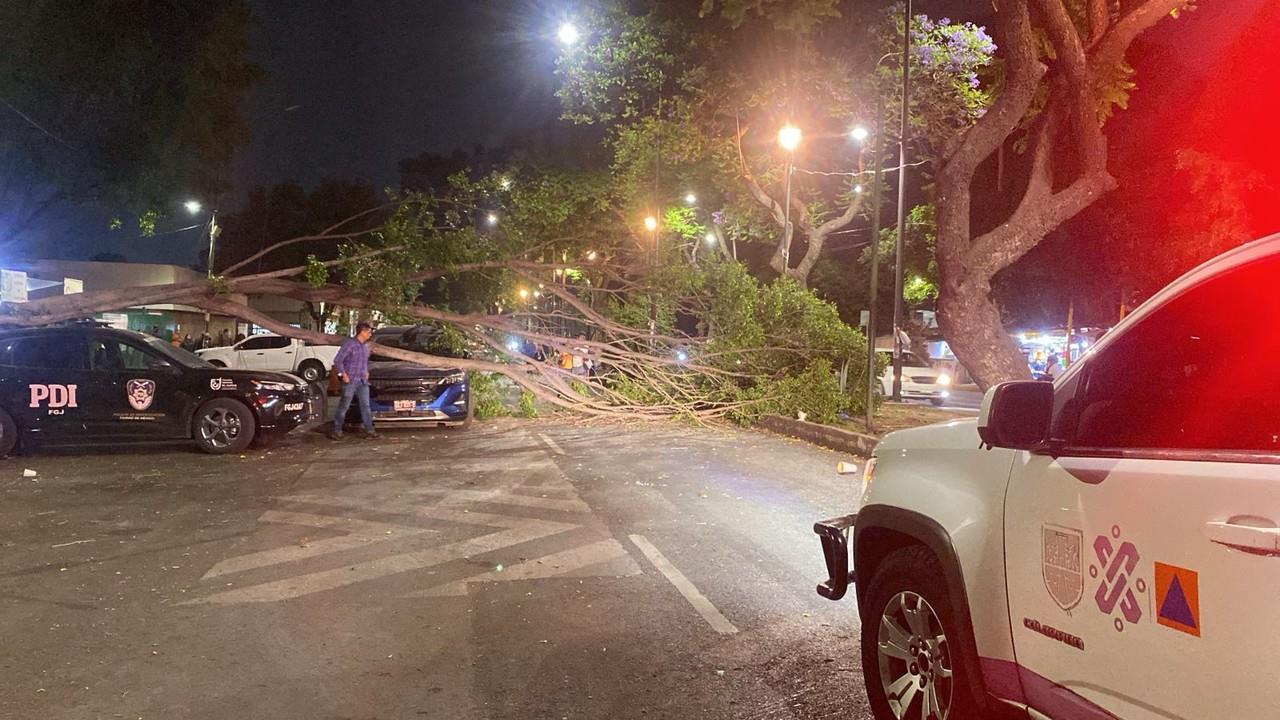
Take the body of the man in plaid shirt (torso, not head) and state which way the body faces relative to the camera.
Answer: to the viewer's right

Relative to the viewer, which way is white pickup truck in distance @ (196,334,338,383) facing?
to the viewer's left

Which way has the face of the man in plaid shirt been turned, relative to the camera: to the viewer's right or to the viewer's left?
to the viewer's right

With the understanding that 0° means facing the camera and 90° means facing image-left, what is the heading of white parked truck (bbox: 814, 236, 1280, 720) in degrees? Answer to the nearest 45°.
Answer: approximately 135°
